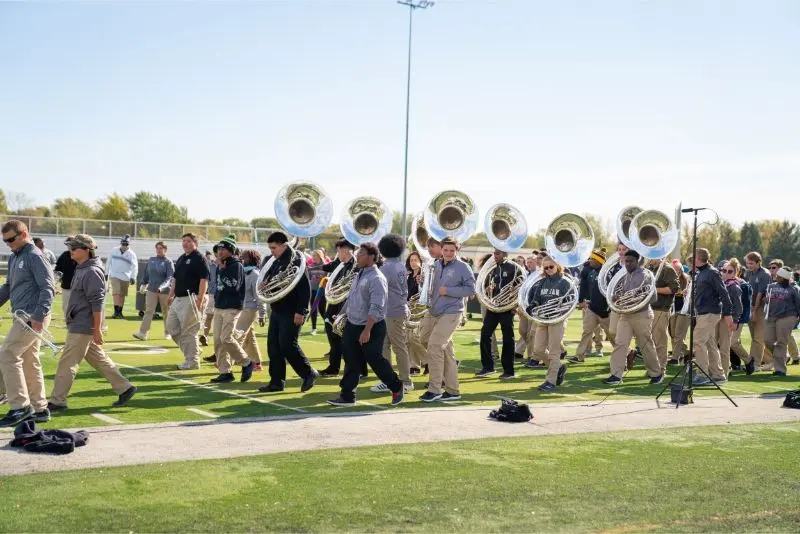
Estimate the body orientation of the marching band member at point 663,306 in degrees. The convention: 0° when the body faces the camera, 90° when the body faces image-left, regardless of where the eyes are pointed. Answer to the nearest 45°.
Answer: approximately 90°

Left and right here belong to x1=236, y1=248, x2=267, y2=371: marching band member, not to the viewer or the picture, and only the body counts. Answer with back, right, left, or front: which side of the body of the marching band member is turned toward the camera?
left

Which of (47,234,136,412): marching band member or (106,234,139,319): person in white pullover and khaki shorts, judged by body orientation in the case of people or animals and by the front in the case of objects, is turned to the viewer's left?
(47,234,136,412): marching band member

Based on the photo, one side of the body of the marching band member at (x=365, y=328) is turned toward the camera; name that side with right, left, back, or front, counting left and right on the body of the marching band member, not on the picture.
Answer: left

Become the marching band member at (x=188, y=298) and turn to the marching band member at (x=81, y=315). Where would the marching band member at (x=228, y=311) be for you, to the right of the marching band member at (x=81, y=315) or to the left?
left

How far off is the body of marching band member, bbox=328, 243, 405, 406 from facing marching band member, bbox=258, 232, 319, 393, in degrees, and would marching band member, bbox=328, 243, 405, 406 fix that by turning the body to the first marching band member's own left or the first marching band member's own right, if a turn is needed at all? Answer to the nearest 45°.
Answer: approximately 45° to the first marching band member's own right

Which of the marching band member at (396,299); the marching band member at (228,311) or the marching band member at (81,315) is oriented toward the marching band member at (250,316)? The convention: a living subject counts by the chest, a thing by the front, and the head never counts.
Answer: the marching band member at (396,299)
